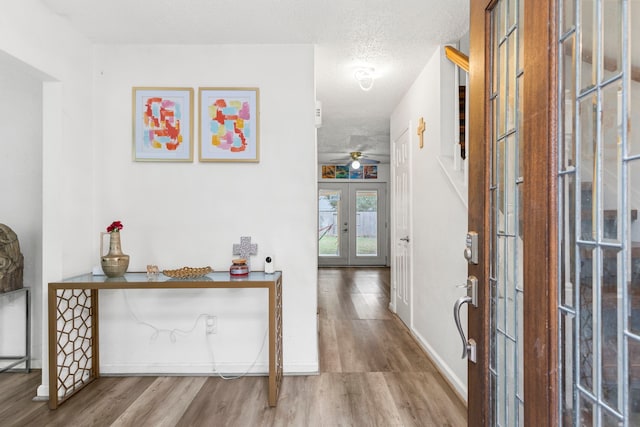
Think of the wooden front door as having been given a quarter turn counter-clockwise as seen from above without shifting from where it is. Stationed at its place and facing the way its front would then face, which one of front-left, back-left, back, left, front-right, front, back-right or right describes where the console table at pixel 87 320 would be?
back-right

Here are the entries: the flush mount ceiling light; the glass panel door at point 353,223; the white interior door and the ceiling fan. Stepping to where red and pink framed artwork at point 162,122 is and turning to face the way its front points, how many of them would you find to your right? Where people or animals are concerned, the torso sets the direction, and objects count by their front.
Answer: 0

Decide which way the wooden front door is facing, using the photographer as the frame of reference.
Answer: facing the viewer and to the left of the viewer

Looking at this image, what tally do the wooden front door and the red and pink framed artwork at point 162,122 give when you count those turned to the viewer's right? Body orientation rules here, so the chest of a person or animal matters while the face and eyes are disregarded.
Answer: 0

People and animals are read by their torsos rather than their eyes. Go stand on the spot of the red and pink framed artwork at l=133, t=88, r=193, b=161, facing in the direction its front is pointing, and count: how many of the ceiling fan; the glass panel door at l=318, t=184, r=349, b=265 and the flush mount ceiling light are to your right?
0

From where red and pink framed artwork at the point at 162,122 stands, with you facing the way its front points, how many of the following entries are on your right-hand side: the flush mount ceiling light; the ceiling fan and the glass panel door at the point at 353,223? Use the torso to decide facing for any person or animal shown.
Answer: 0

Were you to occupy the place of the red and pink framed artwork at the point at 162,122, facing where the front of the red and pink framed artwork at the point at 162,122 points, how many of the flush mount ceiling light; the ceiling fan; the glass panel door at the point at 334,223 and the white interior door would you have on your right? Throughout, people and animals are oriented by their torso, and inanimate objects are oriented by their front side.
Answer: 0

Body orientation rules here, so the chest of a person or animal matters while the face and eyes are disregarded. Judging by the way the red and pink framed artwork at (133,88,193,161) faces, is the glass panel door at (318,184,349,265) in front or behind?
behind

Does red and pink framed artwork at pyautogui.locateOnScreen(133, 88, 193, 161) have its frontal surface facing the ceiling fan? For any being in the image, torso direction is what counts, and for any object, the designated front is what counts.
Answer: no

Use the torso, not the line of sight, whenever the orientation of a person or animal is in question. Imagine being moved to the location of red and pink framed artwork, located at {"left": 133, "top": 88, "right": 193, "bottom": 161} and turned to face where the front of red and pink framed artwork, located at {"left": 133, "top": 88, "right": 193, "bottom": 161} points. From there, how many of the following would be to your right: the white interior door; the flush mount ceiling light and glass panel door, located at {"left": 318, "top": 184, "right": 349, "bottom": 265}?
0

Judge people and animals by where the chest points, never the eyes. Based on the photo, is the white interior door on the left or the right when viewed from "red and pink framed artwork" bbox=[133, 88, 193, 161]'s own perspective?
on its left

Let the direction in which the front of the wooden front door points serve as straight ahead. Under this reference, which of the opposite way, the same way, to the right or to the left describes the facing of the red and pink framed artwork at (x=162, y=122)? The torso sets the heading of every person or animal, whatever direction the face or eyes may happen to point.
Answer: to the left

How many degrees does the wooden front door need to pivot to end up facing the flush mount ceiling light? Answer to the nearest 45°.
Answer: approximately 90° to its right

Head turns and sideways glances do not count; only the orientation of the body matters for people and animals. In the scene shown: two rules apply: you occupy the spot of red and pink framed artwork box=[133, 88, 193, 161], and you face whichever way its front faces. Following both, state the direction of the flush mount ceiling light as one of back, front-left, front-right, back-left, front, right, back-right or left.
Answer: left

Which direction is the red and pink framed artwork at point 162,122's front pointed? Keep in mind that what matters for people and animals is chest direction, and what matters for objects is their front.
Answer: toward the camera

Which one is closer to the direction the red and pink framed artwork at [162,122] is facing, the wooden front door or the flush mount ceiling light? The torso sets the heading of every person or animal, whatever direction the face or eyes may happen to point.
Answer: the wooden front door
